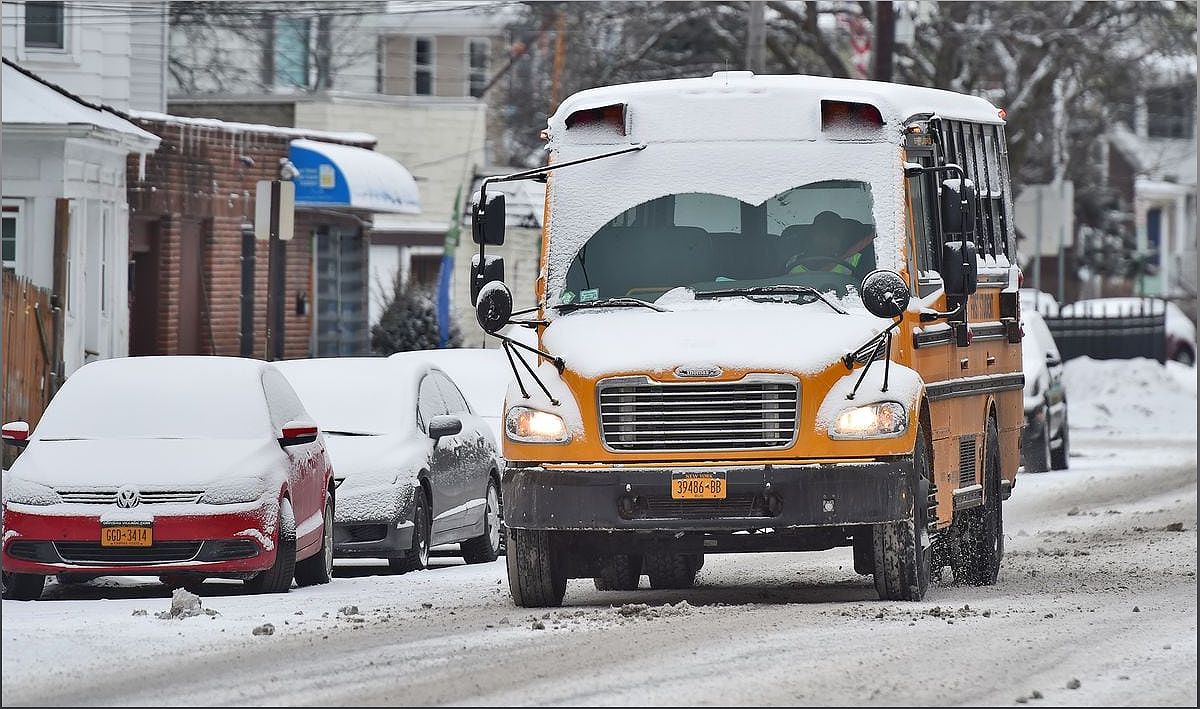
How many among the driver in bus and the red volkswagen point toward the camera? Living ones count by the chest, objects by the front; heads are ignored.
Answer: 2

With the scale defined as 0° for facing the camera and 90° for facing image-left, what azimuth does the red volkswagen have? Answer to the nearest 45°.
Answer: approximately 0°

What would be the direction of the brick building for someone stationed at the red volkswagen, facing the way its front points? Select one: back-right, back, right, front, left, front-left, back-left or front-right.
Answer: back

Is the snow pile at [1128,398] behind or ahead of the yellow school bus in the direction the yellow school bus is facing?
behind

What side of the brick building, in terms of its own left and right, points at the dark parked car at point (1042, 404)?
front

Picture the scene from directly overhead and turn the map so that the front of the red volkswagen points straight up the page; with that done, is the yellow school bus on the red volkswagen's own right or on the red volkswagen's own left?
on the red volkswagen's own left

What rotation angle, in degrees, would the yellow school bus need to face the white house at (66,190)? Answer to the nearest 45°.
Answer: approximately 135° to its right
